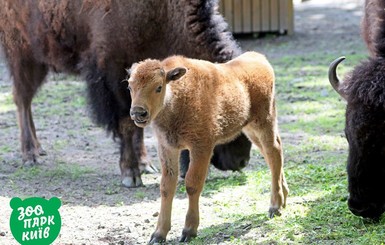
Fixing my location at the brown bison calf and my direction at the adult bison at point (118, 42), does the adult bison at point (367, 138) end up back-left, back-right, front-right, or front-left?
back-right

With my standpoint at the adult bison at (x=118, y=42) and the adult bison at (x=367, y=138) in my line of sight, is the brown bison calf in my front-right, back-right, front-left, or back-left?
front-right

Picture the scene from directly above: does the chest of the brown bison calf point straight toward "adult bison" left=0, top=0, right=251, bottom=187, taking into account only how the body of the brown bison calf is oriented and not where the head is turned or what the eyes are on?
no

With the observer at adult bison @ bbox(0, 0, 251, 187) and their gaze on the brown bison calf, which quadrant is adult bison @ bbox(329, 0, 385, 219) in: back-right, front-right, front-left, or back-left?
front-left

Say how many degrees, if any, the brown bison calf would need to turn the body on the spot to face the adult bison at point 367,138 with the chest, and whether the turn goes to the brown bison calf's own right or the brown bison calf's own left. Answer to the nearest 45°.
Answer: approximately 135° to the brown bison calf's own left

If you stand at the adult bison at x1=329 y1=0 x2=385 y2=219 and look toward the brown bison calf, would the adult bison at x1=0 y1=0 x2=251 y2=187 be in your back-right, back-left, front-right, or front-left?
front-right

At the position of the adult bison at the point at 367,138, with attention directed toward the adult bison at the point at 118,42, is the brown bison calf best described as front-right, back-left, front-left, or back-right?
front-left

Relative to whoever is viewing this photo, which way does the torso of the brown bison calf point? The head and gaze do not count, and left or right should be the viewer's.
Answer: facing the viewer and to the left of the viewer
